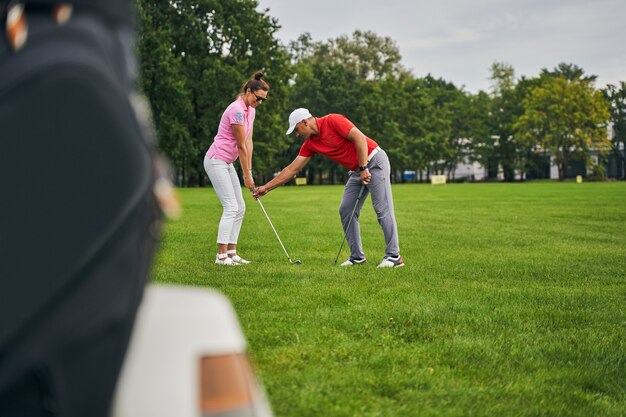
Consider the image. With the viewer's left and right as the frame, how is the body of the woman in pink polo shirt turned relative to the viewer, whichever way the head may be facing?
facing to the right of the viewer

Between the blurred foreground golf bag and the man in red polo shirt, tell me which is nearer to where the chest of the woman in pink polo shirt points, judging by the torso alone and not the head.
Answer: the man in red polo shirt

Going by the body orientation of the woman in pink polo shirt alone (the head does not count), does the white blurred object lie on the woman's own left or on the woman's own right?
on the woman's own right

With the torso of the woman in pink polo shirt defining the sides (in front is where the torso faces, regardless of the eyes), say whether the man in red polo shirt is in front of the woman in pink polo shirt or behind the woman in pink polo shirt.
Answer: in front

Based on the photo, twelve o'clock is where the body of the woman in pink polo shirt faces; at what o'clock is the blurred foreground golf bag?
The blurred foreground golf bag is roughly at 3 o'clock from the woman in pink polo shirt.

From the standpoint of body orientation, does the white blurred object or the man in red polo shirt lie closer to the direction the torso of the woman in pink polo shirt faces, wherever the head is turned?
the man in red polo shirt
